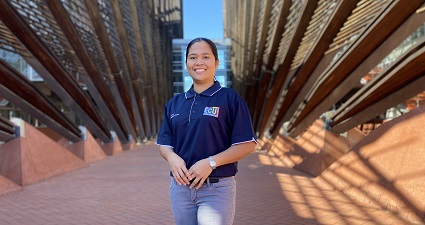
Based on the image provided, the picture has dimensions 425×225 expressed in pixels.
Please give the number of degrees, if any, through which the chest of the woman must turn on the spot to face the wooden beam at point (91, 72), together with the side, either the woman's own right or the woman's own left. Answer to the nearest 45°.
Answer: approximately 135° to the woman's own right

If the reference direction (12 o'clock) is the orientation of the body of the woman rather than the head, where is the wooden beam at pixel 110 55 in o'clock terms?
The wooden beam is roughly at 4 o'clock from the woman.

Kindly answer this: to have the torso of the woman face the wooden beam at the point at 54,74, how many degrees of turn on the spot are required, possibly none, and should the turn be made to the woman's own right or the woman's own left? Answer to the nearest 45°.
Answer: approximately 90° to the woman's own right

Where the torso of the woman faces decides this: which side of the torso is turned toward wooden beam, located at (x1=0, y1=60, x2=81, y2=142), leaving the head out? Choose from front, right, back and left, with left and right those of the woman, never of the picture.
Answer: right

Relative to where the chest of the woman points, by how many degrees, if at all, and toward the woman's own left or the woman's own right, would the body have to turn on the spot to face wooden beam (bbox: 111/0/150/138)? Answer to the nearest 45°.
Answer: approximately 135° to the woman's own right

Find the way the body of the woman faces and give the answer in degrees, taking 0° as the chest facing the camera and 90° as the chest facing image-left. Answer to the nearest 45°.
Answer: approximately 45°
